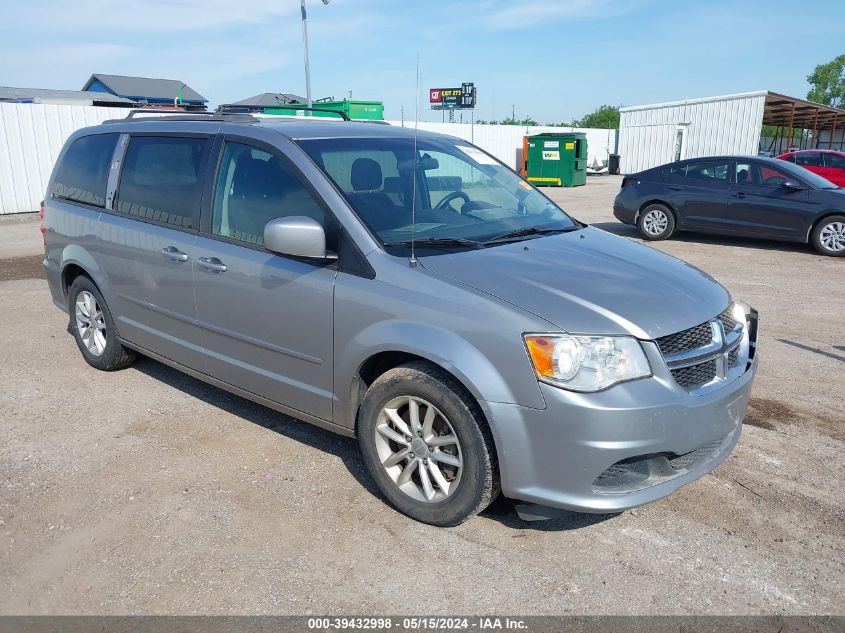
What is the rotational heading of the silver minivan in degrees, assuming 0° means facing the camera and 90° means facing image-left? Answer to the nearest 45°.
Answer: approximately 315°

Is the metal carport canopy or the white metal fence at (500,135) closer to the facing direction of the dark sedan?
the metal carport canopy

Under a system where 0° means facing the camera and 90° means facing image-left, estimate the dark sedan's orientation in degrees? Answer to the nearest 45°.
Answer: approximately 270°

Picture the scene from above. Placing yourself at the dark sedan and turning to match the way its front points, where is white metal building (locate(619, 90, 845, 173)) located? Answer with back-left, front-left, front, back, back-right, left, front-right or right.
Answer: left

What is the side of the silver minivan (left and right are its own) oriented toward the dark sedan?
left

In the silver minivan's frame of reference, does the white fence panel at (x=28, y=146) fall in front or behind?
behind

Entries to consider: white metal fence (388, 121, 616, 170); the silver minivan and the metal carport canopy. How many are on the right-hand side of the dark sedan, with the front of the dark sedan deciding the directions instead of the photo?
1

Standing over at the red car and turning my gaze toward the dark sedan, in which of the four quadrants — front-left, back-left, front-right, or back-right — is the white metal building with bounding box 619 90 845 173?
back-right

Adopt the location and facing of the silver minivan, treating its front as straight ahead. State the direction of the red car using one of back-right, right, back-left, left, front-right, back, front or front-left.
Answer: left

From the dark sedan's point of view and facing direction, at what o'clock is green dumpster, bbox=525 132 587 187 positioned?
The green dumpster is roughly at 8 o'clock from the dark sedan.

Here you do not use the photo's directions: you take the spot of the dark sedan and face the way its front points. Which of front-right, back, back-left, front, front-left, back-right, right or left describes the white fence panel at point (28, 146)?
back

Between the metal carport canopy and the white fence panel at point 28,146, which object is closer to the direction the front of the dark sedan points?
the metal carport canopy

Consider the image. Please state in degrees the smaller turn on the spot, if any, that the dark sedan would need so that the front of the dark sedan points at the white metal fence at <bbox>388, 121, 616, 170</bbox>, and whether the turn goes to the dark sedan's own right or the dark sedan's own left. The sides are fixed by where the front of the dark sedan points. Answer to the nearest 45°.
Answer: approximately 135° to the dark sedan's own left
